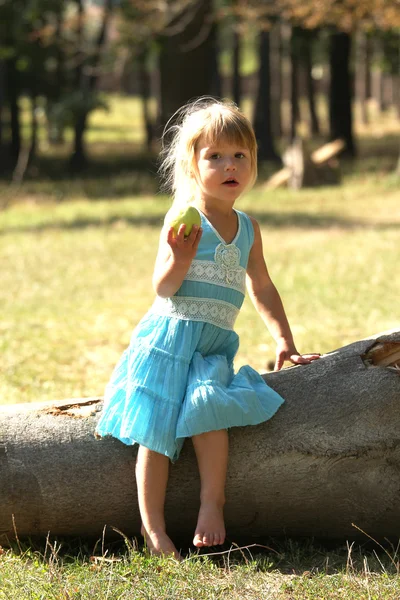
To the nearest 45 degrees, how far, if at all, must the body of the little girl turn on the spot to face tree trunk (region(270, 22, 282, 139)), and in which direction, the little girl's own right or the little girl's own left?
approximately 135° to the little girl's own left

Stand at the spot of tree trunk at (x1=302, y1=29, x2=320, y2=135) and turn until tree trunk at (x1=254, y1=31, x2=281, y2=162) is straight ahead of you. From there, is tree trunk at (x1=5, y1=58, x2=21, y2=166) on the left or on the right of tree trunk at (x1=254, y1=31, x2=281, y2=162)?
right

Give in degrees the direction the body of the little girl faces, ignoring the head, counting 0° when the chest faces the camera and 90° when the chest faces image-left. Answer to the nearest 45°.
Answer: approximately 315°

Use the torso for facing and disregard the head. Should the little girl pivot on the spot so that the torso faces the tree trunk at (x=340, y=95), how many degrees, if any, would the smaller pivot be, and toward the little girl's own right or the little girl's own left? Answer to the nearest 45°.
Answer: approximately 135° to the little girl's own left

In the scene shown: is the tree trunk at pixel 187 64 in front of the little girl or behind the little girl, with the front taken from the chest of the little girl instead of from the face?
behind

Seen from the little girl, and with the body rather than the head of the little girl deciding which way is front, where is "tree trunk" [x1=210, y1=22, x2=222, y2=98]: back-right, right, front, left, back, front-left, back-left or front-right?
back-left

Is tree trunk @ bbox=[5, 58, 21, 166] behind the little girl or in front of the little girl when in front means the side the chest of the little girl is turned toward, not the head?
behind
